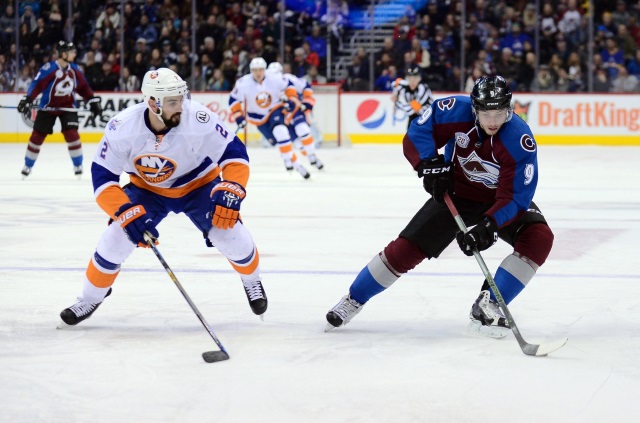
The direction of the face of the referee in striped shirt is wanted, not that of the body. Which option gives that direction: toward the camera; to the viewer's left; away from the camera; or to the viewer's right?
toward the camera

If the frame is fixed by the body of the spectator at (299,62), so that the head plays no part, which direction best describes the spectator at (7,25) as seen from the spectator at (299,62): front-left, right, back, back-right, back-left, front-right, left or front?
right

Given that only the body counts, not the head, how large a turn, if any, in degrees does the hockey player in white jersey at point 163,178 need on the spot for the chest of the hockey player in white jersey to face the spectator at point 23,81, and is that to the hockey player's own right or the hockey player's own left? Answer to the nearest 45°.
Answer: approximately 180°

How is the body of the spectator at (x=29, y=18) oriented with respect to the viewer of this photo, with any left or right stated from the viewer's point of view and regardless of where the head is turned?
facing the viewer

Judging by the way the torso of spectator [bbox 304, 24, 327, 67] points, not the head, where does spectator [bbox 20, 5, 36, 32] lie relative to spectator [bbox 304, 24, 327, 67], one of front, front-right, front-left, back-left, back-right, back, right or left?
right

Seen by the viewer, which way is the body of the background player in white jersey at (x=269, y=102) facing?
toward the camera

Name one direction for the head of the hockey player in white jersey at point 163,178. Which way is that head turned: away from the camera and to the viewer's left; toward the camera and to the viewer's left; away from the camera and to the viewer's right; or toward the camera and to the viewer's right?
toward the camera and to the viewer's right

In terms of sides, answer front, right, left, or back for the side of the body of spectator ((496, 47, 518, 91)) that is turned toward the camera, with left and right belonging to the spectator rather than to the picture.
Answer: front

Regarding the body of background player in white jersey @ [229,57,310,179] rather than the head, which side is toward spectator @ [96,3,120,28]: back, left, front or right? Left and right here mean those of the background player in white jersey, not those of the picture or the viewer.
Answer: back

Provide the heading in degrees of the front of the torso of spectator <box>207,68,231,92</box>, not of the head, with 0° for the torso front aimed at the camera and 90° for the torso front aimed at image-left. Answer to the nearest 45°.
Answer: approximately 0°

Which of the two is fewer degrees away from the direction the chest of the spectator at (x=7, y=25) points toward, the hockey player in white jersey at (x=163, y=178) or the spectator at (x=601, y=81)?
the hockey player in white jersey
